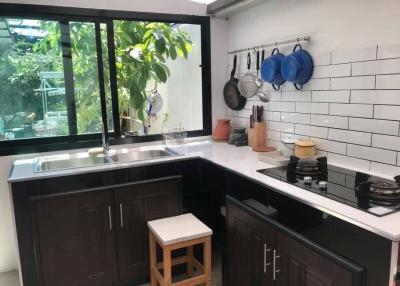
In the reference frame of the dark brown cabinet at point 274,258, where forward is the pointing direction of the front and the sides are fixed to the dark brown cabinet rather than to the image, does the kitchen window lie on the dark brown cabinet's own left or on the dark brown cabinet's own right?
on the dark brown cabinet's own right

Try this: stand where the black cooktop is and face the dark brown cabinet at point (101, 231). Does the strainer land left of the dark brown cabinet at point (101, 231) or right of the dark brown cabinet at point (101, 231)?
right

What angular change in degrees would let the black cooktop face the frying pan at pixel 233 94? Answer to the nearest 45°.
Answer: approximately 90° to its right

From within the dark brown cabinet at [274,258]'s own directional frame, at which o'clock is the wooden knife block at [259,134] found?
The wooden knife block is roughly at 4 o'clock from the dark brown cabinet.

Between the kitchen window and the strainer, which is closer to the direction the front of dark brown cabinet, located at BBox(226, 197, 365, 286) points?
the kitchen window

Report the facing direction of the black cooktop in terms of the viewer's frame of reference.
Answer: facing the viewer and to the left of the viewer

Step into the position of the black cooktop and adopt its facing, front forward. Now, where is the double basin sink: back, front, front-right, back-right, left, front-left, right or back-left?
front-right

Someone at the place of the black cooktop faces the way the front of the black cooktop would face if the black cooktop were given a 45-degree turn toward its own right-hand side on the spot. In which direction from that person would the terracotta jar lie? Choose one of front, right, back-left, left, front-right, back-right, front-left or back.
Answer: front-right
